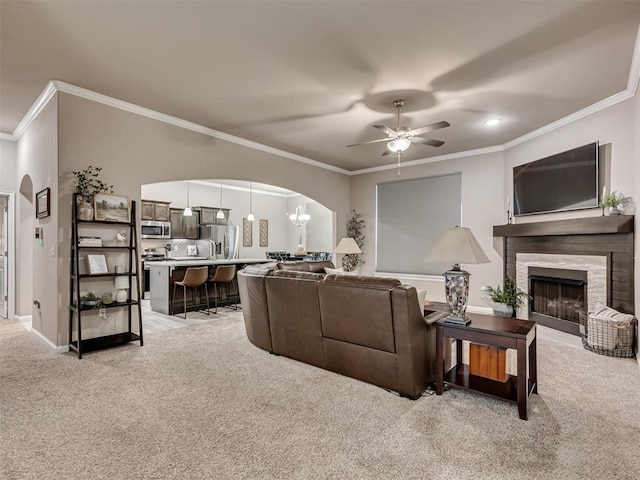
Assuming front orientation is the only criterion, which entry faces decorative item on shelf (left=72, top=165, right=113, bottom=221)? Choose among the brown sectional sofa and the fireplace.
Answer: the fireplace

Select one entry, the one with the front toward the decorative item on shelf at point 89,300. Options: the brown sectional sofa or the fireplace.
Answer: the fireplace

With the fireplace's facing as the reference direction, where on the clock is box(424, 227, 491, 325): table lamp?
The table lamp is roughly at 11 o'clock from the fireplace.

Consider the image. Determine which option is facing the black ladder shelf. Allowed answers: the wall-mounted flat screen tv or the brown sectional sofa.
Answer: the wall-mounted flat screen tv

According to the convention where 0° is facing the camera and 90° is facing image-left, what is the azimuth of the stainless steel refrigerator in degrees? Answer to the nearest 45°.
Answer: approximately 315°

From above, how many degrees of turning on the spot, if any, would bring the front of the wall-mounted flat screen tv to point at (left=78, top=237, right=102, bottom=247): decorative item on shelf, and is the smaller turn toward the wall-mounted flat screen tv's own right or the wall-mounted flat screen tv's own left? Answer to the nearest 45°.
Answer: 0° — it already faces it

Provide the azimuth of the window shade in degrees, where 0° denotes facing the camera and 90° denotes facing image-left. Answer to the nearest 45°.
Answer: approximately 45°

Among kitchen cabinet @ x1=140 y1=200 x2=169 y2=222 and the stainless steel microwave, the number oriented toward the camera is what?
2

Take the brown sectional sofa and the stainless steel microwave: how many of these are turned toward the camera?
1

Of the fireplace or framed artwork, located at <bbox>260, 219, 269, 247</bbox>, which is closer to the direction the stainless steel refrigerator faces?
the fireplace

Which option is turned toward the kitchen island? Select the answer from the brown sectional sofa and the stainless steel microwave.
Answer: the stainless steel microwave
